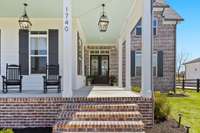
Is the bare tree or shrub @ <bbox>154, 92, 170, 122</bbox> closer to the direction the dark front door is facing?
the shrub

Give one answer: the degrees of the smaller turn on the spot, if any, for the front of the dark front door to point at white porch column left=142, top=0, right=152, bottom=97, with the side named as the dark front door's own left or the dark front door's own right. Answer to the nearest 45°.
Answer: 0° — it already faces it

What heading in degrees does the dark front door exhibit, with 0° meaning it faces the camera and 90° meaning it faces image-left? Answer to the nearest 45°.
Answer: approximately 0°

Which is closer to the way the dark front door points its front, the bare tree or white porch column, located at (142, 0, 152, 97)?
the white porch column

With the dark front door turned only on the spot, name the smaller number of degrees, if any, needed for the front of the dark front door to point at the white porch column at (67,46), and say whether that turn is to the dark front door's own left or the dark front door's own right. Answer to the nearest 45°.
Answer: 0° — it already faces it

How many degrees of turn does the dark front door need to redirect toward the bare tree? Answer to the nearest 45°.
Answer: approximately 135° to its left
